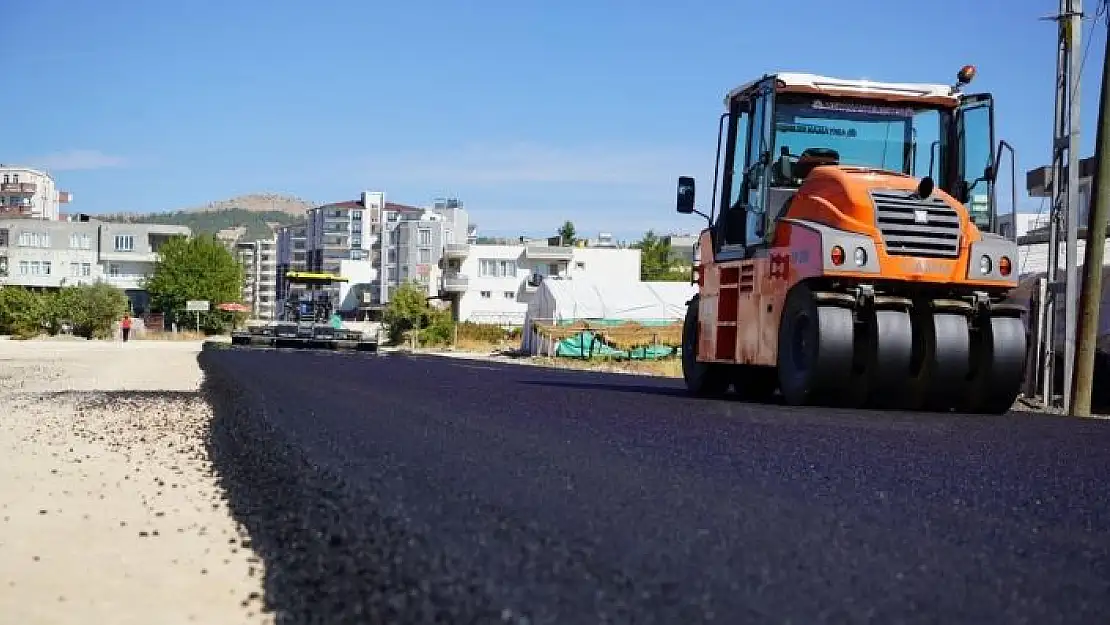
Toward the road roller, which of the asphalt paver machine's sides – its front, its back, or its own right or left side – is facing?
back

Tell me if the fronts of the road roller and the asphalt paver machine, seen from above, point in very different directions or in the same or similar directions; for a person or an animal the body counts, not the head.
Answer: very different directions

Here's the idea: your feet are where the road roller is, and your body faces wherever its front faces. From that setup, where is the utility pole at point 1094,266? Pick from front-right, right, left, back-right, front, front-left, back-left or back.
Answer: left

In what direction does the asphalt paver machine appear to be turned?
away from the camera

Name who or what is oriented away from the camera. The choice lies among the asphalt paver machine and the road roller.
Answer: the asphalt paver machine

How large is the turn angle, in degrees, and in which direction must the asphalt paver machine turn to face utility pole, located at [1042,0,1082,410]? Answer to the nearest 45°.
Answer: approximately 180°

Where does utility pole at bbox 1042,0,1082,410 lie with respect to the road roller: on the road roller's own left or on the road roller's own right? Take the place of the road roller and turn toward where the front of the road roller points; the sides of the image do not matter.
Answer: on the road roller's own left

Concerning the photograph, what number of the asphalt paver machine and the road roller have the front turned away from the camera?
1

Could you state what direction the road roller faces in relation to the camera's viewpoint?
facing the viewer and to the right of the viewer
